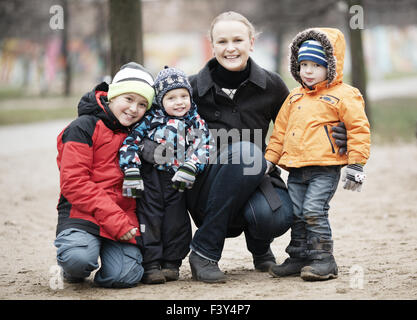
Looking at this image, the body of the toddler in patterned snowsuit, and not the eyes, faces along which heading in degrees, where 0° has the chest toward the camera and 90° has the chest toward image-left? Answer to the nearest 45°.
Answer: approximately 0°

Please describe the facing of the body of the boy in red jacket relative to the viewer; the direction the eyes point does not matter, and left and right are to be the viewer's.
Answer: facing the viewer and to the right of the viewer

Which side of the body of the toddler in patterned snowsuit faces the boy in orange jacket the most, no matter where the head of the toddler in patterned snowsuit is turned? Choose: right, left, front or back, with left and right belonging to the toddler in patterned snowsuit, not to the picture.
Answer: left

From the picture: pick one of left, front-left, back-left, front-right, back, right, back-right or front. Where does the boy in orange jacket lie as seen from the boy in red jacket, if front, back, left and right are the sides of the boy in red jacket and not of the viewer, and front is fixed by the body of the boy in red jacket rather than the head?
front-left

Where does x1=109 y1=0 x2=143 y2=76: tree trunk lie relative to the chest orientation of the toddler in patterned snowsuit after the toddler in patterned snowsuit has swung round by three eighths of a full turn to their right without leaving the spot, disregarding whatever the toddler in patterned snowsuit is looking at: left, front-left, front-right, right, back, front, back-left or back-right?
front-right

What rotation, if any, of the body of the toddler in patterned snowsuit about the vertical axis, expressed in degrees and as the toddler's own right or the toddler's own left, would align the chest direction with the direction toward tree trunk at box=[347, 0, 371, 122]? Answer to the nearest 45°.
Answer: approximately 135° to the toddler's own left

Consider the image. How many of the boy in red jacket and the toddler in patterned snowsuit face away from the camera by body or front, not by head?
0

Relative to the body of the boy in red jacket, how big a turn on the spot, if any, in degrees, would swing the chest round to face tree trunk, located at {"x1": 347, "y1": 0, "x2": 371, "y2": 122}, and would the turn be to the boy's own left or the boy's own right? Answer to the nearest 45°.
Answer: approximately 90° to the boy's own left
